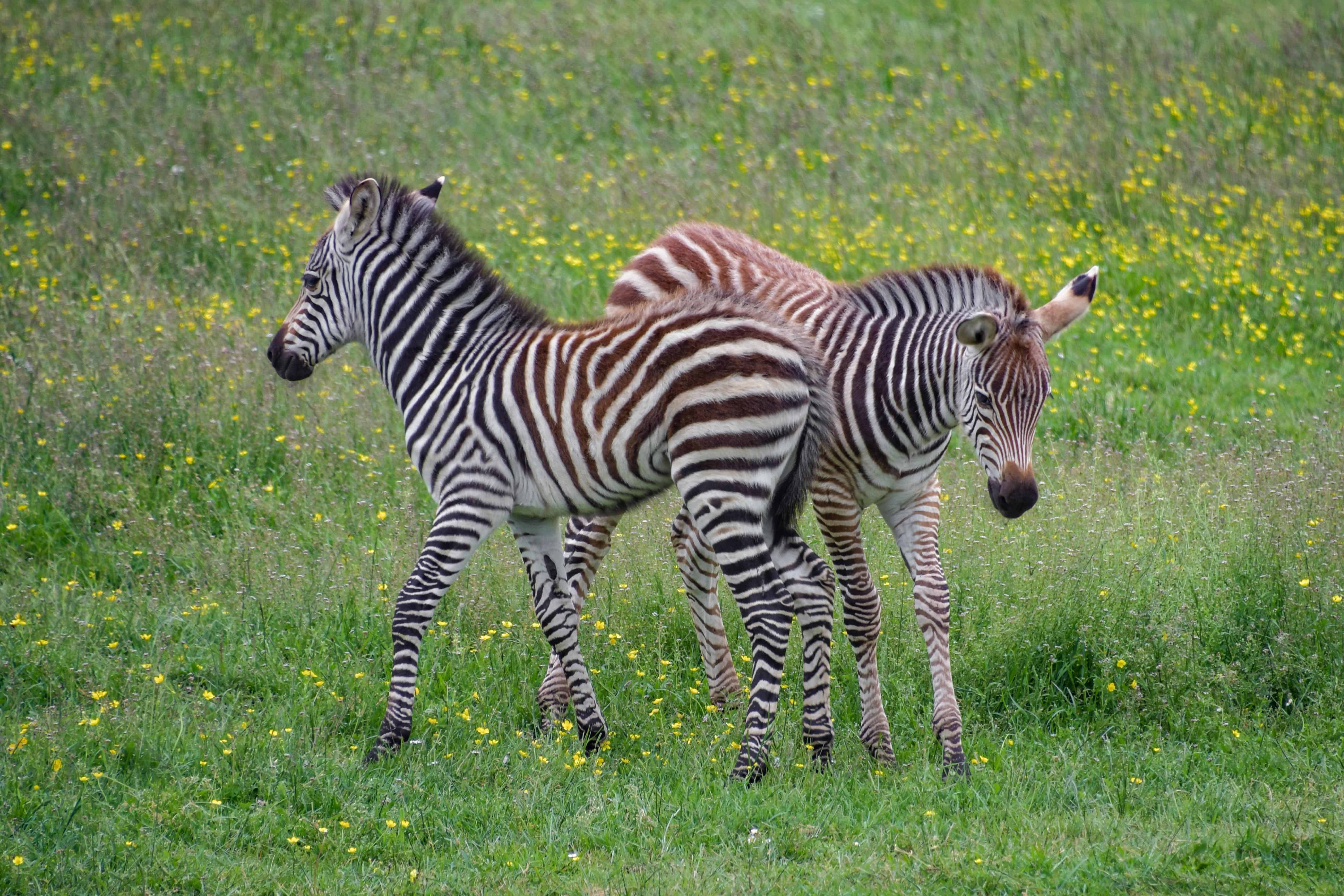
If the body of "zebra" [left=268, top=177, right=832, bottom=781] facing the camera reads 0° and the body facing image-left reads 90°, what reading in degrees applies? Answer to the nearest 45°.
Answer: approximately 90°

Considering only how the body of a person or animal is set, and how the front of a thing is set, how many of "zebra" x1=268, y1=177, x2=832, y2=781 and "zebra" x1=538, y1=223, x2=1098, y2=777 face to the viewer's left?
1

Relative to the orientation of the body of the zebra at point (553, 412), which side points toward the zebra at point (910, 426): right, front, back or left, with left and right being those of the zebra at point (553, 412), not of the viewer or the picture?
back

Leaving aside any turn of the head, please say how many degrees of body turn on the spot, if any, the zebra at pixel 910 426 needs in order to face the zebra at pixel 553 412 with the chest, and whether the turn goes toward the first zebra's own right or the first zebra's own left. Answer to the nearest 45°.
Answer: approximately 135° to the first zebra's own right

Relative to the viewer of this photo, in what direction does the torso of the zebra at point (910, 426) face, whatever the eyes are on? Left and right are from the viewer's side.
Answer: facing the viewer and to the right of the viewer

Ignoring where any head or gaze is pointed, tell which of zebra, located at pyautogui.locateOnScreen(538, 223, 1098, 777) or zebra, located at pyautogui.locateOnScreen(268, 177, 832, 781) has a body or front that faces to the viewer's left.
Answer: zebra, located at pyautogui.locateOnScreen(268, 177, 832, 781)
